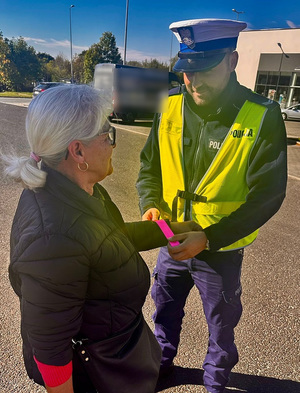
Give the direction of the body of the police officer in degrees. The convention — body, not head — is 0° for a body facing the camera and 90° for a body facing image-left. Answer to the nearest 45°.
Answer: approximately 45°

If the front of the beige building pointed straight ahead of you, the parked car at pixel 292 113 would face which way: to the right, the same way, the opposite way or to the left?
to the right

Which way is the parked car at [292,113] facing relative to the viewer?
to the viewer's left

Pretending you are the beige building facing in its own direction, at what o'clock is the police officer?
The police officer is roughly at 12 o'clock from the beige building.

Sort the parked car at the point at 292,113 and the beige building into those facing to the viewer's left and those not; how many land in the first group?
1

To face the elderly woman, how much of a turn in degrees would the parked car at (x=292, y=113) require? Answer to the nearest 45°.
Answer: approximately 90° to its left

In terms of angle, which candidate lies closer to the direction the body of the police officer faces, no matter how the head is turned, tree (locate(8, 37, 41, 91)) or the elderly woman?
the elderly woman

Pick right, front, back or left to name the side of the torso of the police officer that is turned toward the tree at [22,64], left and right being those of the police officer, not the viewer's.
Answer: right

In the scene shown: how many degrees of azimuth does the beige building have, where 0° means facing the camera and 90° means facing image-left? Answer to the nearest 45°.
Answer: approximately 0°
